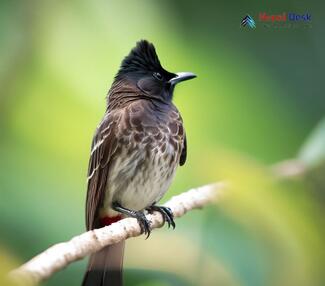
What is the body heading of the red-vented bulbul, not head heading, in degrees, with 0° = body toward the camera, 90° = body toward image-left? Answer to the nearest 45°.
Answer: approximately 315°
